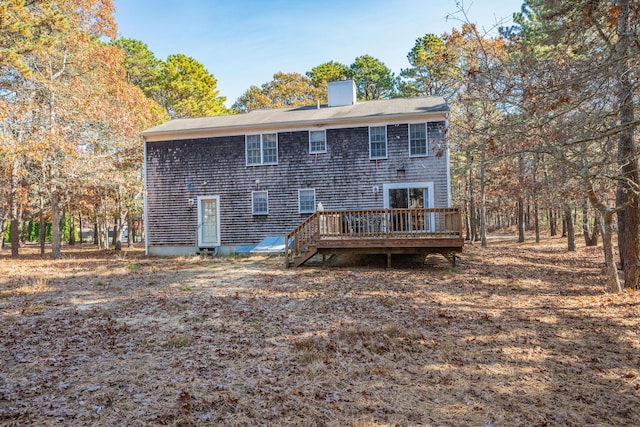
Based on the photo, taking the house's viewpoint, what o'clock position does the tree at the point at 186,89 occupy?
The tree is roughly at 11 o'clock from the house.

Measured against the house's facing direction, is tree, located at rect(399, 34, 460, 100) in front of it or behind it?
in front

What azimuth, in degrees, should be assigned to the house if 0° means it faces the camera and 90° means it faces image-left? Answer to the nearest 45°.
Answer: approximately 180°

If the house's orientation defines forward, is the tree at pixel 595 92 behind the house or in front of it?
behind

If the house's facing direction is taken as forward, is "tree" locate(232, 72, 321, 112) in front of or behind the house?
in front

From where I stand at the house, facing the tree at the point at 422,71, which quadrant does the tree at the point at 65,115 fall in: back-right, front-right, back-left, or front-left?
back-left

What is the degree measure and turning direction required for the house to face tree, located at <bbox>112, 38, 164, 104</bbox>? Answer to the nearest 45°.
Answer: approximately 45° to its left
